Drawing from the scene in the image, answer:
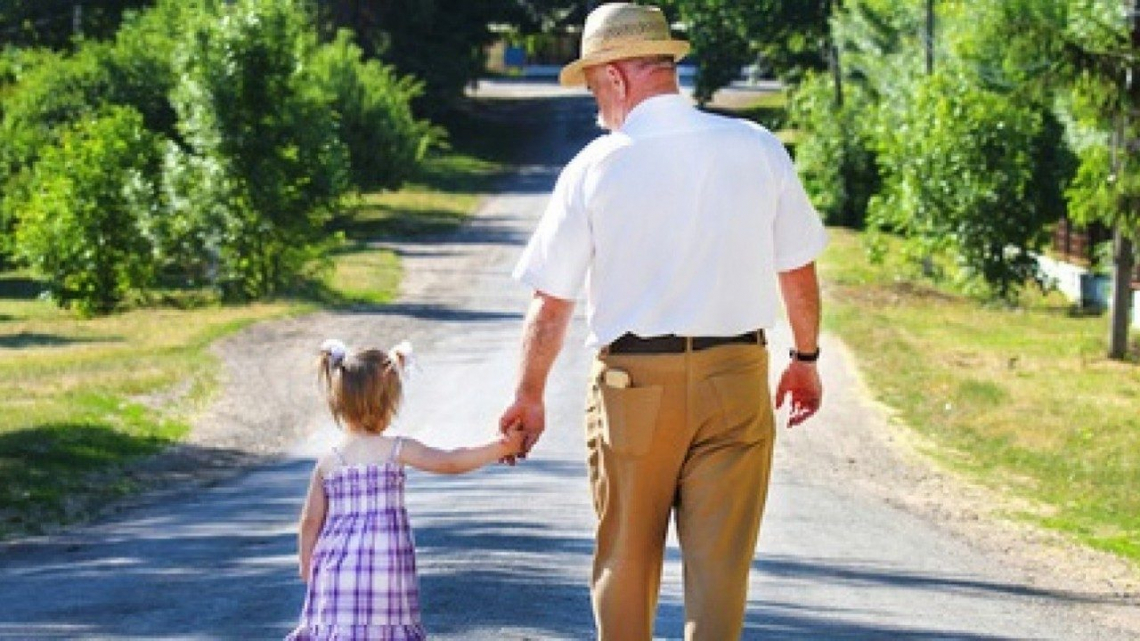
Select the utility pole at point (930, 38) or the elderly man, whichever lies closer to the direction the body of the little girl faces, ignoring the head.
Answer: the utility pole

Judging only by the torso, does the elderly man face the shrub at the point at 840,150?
yes

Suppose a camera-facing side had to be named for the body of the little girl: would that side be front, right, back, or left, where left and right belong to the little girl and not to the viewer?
back

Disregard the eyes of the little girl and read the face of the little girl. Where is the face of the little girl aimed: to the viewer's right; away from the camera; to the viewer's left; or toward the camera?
away from the camera

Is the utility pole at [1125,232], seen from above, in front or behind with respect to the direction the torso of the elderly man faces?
in front

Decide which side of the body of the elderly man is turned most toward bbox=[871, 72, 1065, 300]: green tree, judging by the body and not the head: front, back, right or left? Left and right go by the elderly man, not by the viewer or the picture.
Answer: front

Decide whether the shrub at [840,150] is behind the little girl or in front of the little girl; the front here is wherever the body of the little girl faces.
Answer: in front

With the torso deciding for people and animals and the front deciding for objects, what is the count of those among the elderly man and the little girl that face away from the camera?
2

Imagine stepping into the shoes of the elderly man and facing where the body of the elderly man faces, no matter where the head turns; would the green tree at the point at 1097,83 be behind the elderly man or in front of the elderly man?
in front

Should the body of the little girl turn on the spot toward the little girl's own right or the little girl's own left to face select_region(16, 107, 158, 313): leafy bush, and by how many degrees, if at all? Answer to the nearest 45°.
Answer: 0° — they already face it

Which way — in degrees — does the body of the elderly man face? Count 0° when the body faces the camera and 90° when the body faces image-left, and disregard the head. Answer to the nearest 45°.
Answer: approximately 180°
